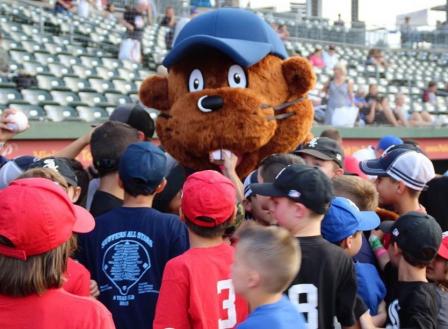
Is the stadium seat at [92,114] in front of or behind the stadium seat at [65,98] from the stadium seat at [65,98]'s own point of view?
in front

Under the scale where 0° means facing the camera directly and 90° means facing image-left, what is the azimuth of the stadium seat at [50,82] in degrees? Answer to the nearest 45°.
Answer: approximately 315°

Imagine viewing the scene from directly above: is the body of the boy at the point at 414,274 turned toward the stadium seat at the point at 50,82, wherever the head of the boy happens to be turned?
yes

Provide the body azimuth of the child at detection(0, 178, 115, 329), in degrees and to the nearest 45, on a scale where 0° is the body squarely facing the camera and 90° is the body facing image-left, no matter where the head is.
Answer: approximately 225°

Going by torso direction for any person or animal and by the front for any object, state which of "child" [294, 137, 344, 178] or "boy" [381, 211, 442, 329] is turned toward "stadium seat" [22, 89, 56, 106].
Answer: the boy

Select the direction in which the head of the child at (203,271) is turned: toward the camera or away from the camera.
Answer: away from the camera

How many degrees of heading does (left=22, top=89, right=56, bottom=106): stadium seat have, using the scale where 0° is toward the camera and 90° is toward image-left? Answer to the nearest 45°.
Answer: approximately 315°

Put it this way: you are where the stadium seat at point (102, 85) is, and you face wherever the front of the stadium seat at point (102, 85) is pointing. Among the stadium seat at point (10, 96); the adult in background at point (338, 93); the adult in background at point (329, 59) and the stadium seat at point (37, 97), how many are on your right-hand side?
2

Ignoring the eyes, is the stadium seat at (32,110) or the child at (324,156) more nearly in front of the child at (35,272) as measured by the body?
the child

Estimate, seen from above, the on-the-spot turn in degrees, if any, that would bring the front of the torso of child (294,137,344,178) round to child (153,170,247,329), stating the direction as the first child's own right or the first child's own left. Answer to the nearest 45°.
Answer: approximately 45° to the first child's own left

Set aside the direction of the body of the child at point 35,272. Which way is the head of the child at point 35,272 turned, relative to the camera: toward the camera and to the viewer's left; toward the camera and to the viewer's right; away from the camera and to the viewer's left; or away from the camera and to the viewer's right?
away from the camera and to the viewer's right
